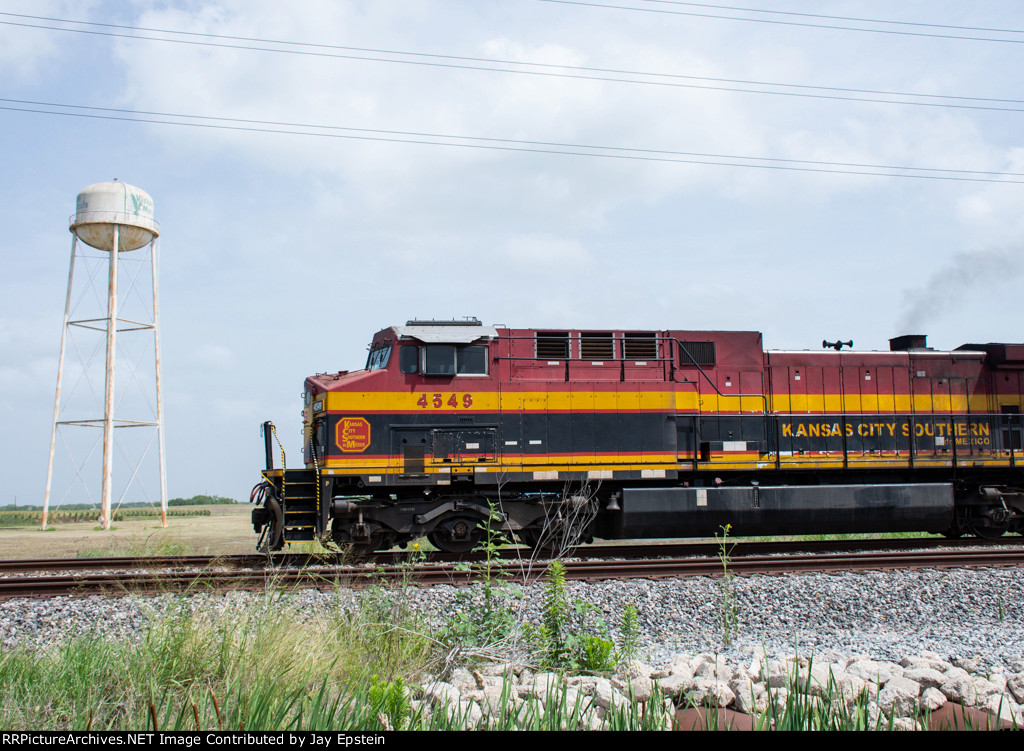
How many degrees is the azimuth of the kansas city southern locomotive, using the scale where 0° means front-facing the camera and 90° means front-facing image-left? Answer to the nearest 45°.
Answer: approximately 90°

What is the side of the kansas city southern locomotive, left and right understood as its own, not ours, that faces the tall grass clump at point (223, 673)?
left
